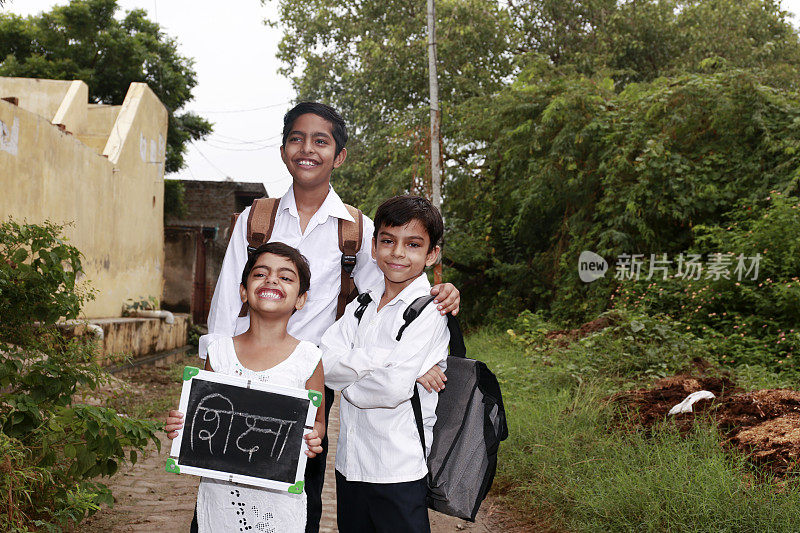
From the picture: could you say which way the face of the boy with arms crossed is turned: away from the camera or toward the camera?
toward the camera

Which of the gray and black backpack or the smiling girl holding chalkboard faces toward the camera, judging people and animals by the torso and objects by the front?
the smiling girl holding chalkboard

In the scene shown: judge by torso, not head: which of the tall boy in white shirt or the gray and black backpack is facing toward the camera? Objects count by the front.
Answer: the tall boy in white shirt

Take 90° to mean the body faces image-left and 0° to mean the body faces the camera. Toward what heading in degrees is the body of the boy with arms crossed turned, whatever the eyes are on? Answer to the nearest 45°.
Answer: approximately 45°

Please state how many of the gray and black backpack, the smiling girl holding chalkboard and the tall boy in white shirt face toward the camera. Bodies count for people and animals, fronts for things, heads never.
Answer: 2

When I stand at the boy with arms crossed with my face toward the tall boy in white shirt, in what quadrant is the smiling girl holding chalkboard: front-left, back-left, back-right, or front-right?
front-left

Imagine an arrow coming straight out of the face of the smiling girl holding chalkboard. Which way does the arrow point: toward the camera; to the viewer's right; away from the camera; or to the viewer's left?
toward the camera

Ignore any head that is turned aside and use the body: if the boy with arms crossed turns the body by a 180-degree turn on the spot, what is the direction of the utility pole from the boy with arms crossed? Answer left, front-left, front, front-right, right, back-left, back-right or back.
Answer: front-left

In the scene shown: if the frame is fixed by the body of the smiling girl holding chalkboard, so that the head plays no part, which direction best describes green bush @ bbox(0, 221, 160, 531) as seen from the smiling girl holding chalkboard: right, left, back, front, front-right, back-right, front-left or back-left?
back-right

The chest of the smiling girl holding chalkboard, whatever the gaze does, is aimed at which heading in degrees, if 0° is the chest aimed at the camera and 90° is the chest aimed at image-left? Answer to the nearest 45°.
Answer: approximately 0°

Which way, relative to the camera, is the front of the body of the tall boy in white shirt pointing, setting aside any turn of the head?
toward the camera

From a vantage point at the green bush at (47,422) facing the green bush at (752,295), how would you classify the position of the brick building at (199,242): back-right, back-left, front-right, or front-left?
front-left

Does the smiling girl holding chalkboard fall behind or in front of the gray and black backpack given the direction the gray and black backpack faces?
behind

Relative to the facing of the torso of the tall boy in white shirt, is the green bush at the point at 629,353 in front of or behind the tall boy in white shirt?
behind
